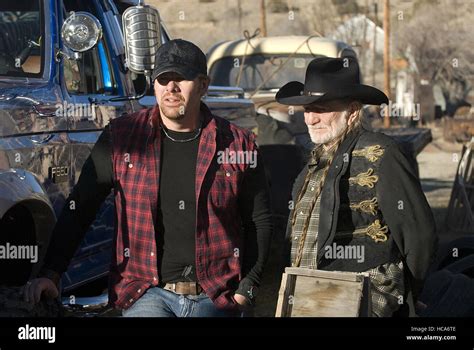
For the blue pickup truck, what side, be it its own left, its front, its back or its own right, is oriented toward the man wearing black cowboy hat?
left

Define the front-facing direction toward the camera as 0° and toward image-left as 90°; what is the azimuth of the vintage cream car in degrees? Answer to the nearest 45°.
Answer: approximately 45°

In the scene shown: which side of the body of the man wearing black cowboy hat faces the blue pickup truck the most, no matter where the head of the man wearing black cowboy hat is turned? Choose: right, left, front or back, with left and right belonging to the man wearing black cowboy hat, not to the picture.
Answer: right

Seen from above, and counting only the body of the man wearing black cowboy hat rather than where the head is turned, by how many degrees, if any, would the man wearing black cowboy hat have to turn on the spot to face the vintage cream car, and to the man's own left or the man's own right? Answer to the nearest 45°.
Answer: approximately 135° to the man's own right

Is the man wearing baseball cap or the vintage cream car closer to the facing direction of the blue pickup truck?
the man wearing baseball cap

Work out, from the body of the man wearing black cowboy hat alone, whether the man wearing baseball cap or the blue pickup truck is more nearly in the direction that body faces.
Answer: the man wearing baseball cap

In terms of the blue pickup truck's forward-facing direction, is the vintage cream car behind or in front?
behind

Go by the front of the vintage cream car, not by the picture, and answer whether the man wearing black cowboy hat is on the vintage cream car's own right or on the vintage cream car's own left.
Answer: on the vintage cream car's own left

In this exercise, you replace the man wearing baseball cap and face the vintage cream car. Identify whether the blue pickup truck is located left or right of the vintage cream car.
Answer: left

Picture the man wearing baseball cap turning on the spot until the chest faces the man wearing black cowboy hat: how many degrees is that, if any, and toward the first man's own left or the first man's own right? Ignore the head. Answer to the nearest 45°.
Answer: approximately 90° to the first man's own left

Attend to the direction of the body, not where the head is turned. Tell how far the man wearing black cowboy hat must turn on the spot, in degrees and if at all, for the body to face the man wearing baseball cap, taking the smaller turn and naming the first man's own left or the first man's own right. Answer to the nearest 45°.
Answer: approximately 45° to the first man's own right
